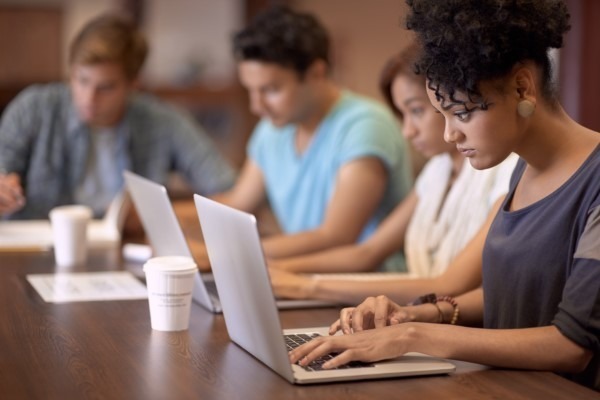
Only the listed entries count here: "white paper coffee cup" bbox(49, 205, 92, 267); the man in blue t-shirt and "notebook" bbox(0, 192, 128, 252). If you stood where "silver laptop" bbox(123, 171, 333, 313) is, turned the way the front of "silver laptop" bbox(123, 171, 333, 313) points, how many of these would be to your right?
0

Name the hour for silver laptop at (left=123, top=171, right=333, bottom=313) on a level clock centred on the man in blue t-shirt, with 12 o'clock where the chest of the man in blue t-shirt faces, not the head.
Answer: The silver laptop is roughly at 11 o'clock from the man in blue t-shirt.

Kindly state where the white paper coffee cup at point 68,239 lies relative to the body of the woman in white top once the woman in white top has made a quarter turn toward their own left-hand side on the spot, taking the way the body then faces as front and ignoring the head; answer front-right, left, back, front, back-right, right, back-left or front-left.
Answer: back-right

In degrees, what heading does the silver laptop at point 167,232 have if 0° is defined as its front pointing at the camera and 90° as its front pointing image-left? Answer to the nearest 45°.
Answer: approximately 270°

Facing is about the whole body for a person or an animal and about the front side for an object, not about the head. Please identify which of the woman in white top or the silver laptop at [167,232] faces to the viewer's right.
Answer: the silver laptop

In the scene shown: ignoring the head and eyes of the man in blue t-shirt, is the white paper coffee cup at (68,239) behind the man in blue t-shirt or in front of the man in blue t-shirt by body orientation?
in front

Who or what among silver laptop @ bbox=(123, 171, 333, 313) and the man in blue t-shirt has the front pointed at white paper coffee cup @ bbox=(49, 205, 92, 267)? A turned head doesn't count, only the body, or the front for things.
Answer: the man in blue t-shirt

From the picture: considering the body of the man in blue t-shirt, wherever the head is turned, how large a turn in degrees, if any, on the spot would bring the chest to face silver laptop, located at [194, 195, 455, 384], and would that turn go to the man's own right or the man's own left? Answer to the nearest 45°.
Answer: approximately 45° to the man's own left

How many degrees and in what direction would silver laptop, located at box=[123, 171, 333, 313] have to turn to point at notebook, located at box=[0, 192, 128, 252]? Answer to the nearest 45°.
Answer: approximately 135° to its left

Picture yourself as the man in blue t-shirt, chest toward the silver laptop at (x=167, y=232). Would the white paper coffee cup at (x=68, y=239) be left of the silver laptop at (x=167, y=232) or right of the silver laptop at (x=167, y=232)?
right

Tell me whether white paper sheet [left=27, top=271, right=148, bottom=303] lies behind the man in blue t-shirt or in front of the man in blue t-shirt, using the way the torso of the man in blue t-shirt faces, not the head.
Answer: in front

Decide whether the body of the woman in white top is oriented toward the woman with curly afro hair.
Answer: no

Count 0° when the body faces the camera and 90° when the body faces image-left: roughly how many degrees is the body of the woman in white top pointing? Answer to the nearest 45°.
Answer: approximately 45°

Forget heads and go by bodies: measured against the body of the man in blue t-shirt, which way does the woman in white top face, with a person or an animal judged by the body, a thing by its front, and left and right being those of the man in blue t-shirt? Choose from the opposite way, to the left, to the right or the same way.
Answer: the same way

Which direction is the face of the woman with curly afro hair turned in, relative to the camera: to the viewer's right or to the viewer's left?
to the viewer's left

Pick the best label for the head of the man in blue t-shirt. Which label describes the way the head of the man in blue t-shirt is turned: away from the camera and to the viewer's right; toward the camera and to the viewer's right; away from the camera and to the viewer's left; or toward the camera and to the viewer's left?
toward the camera and to the viewer's left

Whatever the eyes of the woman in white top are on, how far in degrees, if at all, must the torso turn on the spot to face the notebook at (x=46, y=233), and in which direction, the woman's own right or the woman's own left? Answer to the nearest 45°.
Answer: approximately 45° to the woman's own right

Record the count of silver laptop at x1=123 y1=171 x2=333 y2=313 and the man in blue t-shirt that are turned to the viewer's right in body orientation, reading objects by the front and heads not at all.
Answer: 1
